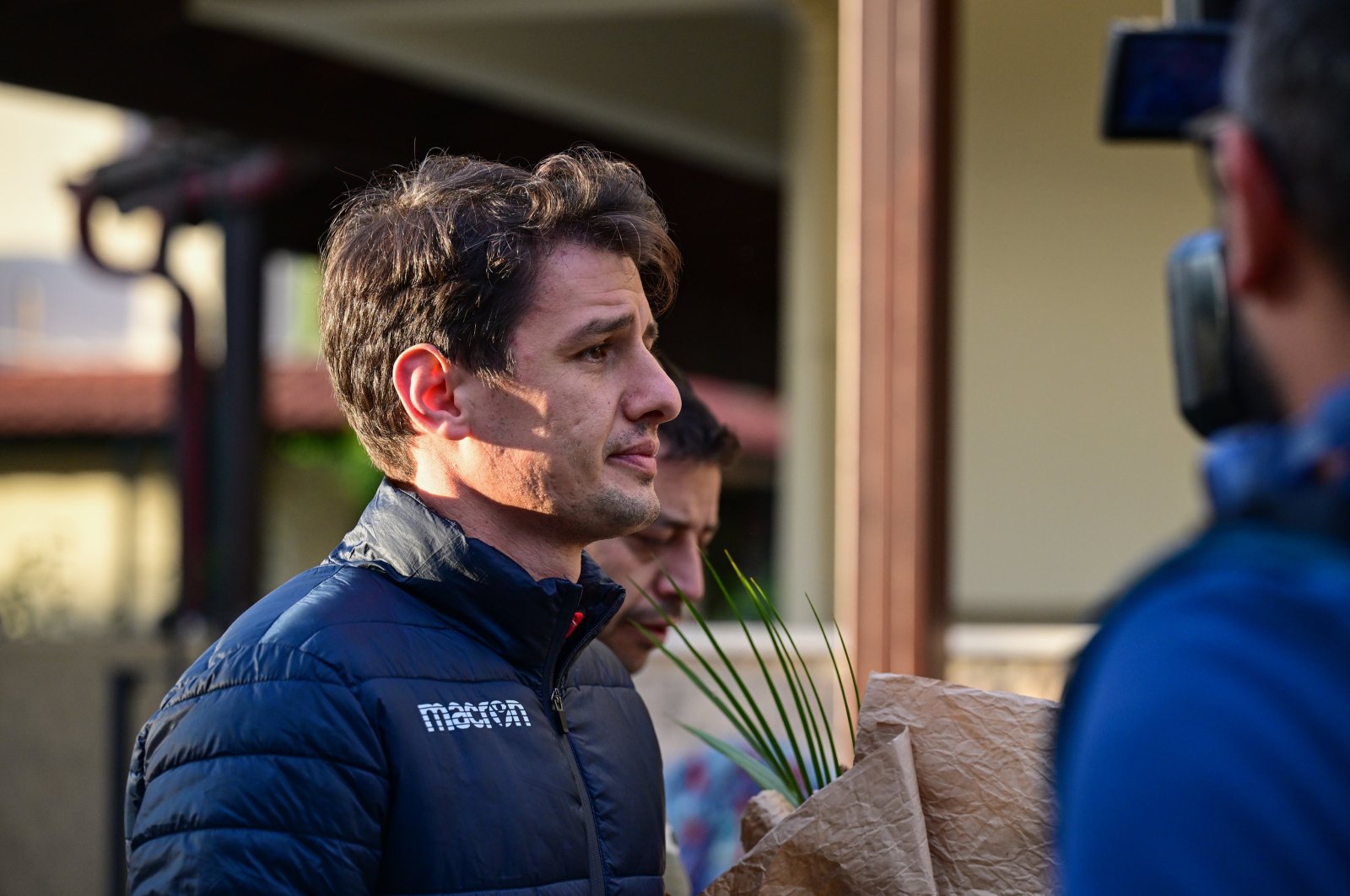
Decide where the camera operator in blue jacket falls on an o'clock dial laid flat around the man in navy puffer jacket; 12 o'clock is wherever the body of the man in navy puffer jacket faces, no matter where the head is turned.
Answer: The camera operator in blue jacket is roughly at 1 o'clock from the man in navy puffer jacket.

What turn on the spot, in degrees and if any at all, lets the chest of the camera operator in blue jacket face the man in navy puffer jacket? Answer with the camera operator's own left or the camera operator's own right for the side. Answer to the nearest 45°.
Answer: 0° — they already face them

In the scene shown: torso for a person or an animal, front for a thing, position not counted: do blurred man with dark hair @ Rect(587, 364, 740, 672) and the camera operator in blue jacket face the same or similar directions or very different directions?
very different directions

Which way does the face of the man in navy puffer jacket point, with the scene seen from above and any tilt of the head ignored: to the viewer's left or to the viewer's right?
to the viewer's right

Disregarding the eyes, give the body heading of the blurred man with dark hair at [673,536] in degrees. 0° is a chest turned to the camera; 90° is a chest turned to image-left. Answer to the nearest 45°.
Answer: approximately 315°

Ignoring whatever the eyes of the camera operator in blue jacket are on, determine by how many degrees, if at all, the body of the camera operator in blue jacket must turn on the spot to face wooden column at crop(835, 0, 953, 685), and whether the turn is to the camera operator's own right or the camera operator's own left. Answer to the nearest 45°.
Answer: approximately 45° to the camera operator's own right

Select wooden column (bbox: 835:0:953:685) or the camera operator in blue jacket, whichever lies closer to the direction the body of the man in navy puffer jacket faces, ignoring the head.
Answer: the camera operator in blue jacket
